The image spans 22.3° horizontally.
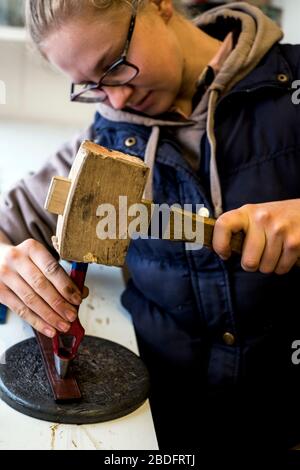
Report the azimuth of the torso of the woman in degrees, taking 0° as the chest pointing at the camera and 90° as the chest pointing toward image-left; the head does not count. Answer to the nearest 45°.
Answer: approximately 45°

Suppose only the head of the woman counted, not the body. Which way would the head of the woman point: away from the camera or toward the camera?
toward the camera
